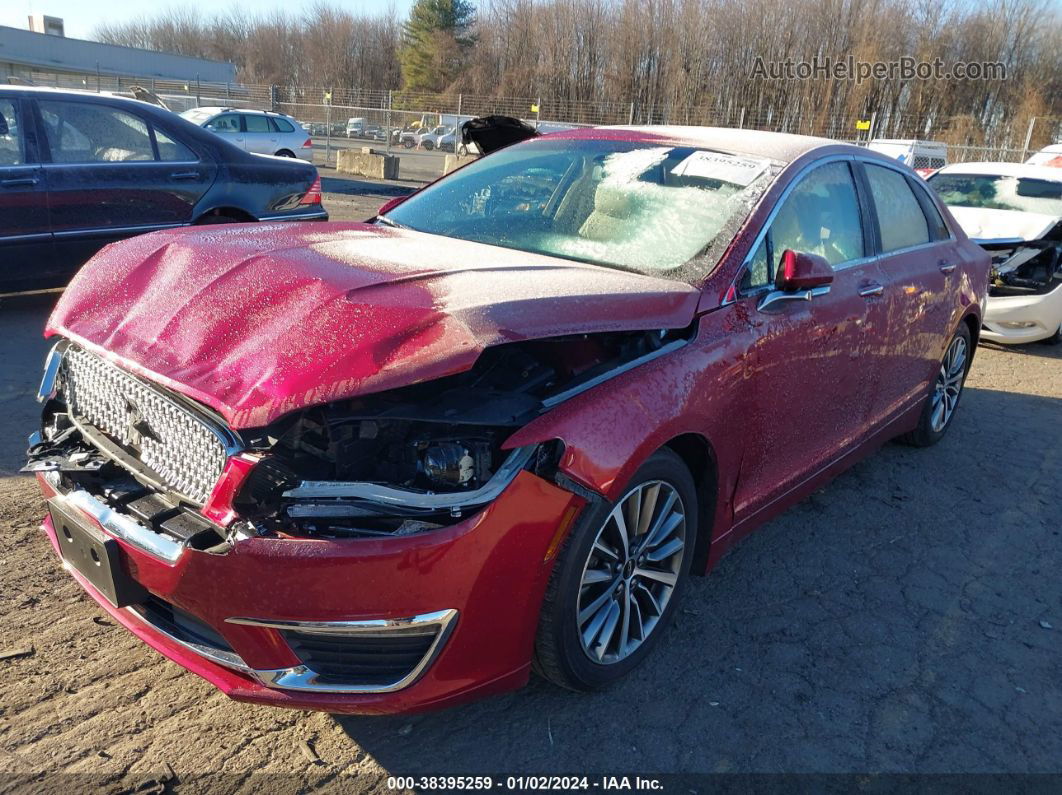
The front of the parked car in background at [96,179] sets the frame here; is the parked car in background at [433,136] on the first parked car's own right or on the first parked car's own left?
on the first parked car's own right

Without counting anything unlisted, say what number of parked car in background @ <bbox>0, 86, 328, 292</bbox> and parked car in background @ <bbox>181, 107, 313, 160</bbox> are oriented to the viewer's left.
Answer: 2

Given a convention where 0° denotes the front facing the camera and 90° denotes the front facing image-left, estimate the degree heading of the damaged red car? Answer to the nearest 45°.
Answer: approximately 45°

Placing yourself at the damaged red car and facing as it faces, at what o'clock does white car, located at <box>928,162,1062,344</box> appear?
The white car is roughly at 6 o'clock from the damaged red car.

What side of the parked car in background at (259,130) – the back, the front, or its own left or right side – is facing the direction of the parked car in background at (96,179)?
left

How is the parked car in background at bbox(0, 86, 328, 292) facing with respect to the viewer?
to the viewer's left

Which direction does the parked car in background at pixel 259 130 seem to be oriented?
to the viewer's left

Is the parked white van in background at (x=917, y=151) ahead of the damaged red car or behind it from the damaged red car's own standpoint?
behind

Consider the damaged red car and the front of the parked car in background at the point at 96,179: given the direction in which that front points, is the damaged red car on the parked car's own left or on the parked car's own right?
on the parked car's own left

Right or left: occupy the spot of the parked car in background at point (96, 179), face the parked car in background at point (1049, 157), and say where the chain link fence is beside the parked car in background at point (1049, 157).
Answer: left

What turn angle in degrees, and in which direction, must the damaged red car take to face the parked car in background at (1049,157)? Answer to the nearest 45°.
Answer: approximately 180°
